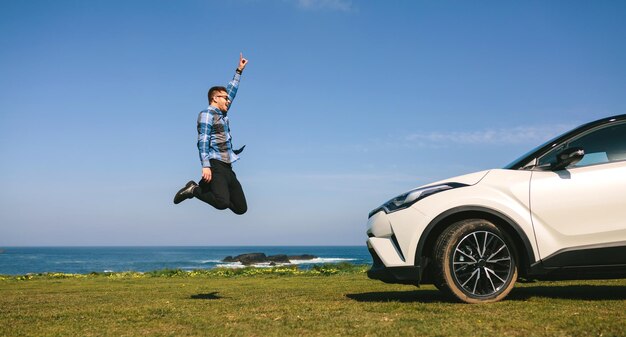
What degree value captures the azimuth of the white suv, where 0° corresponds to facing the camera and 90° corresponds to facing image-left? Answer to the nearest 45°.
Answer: approximately 90°

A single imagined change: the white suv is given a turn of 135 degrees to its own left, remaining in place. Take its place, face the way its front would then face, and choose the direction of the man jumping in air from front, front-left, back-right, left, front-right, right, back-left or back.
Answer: back-right

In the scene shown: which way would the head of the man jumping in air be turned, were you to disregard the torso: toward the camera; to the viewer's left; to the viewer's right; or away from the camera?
to the viewer's right
